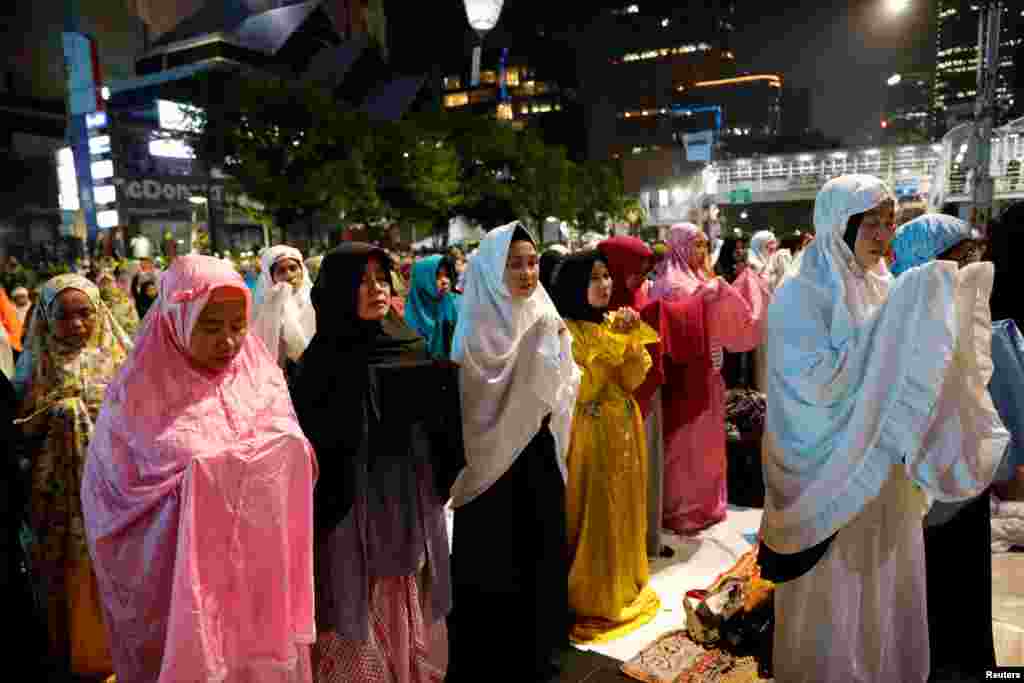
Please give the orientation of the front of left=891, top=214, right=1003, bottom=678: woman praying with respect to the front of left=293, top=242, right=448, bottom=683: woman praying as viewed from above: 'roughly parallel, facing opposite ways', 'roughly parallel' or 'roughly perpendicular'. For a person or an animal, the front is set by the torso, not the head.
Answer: roughly parallel

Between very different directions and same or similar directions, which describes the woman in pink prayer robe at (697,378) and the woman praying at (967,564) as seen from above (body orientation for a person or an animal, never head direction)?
same or similar directions
